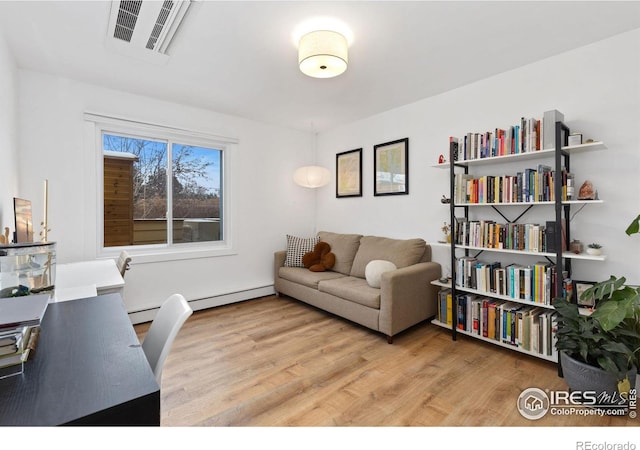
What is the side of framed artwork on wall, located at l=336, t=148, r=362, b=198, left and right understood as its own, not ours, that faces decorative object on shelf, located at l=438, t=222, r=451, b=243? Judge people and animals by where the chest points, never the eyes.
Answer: left

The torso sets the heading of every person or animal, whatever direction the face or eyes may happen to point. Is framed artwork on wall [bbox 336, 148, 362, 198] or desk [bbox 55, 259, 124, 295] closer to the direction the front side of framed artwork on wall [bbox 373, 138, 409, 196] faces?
the desk

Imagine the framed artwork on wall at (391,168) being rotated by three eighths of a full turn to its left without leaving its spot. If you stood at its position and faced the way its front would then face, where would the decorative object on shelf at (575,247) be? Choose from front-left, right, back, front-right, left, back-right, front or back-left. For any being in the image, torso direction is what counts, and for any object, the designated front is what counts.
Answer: front-right

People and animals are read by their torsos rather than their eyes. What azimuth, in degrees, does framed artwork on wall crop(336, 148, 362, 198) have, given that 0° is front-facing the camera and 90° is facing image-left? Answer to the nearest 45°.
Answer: approximately 45°

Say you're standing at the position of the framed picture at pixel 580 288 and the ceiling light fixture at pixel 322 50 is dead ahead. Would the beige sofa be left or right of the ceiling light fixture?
right

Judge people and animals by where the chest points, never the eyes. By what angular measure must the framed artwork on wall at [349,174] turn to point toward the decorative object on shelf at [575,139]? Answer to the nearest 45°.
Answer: approximately 90° to its left
